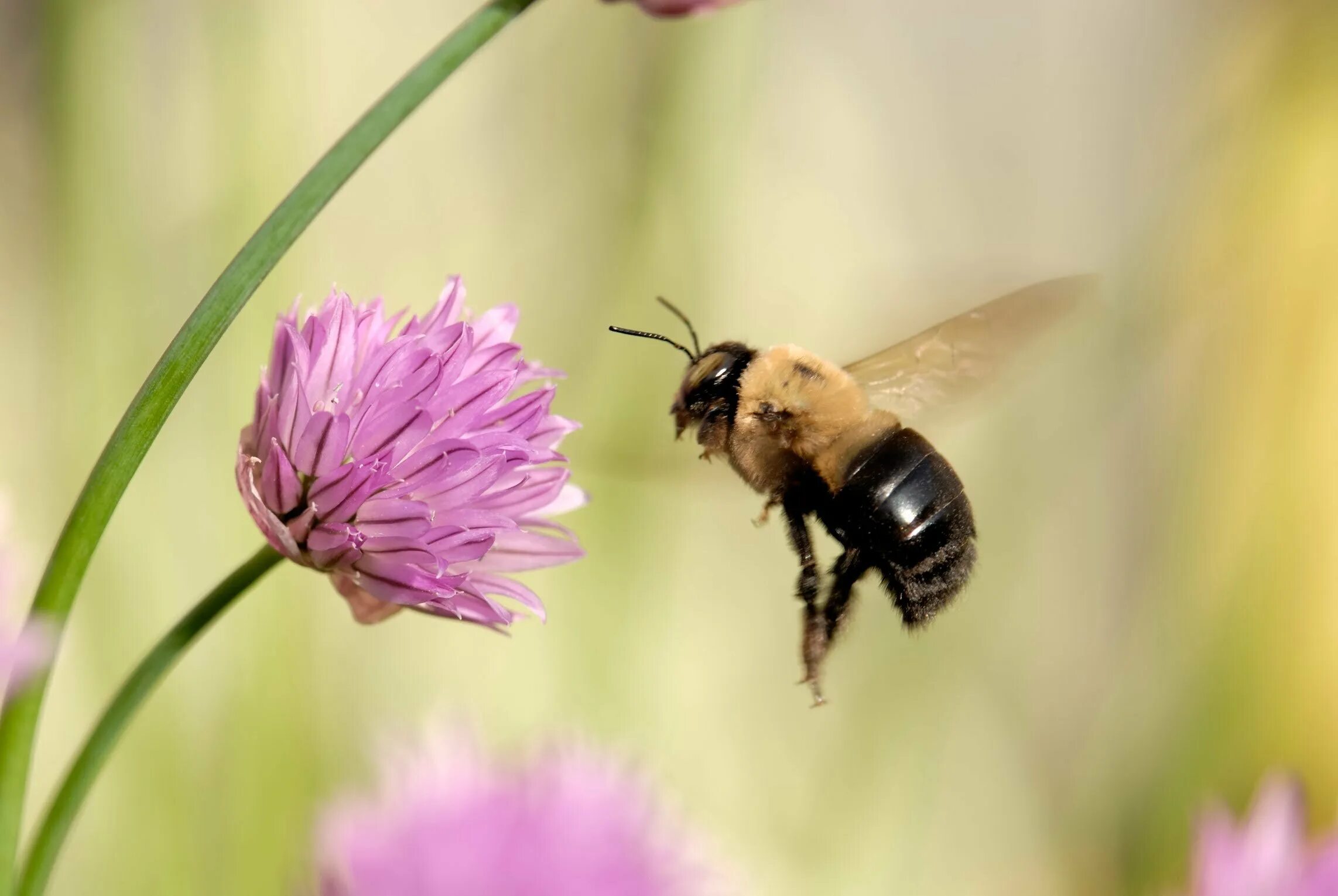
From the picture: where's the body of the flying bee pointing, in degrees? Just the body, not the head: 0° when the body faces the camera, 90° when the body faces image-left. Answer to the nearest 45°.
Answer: approximately 90°

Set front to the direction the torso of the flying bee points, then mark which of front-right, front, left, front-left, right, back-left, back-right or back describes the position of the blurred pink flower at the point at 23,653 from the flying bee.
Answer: front-left
